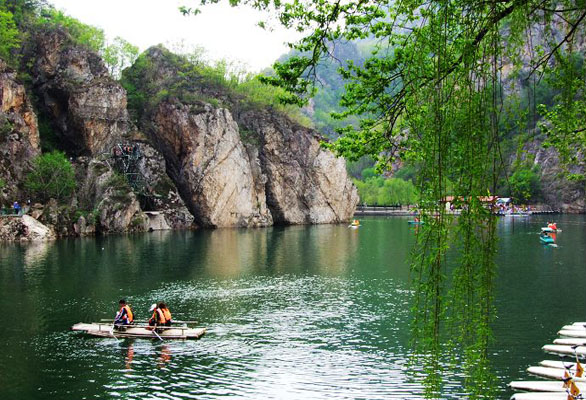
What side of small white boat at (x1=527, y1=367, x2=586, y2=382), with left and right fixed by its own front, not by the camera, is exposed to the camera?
left

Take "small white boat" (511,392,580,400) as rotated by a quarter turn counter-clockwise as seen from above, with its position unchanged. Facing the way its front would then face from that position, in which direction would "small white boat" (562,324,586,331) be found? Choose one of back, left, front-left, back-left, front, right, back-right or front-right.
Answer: back

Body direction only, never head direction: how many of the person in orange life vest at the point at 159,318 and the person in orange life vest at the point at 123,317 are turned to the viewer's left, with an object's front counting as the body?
2

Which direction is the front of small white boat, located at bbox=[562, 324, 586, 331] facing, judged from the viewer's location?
facing to the left of the viewer

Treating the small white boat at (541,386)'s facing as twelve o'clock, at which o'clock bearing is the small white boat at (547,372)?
the small white boat at (547,372) is roughly at 3 o'clock from the small white boat at (541,386).

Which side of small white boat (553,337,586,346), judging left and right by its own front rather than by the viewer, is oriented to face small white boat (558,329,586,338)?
right

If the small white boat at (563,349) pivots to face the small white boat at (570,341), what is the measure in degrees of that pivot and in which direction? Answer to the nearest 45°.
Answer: approximately 90° to its right

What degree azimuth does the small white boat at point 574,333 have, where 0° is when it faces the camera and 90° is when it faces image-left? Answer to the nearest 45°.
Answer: approximately 90°

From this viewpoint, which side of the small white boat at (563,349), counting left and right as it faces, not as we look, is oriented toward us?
left

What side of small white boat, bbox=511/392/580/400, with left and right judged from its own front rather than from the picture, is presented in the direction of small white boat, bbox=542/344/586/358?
right

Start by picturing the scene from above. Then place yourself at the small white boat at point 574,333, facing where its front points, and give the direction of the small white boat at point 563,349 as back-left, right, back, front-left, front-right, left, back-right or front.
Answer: left

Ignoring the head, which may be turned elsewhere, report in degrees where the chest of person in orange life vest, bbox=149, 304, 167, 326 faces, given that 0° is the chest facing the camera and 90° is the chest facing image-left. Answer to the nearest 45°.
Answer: approximately 90°
